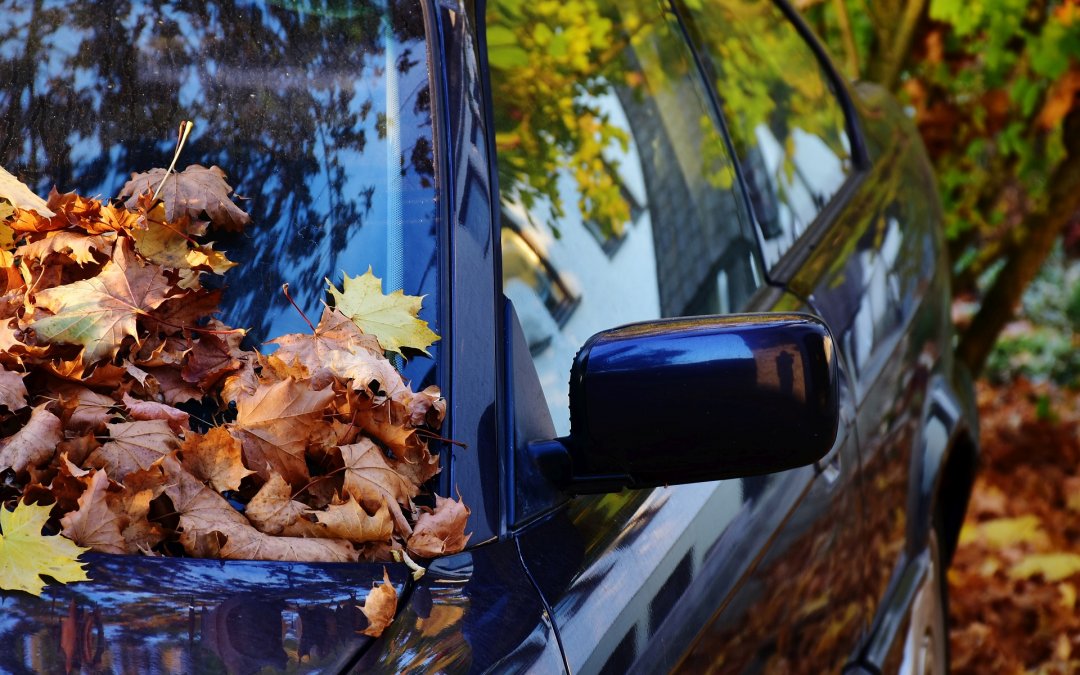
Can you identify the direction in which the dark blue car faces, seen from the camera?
facing the viewer and to the left of the viewer

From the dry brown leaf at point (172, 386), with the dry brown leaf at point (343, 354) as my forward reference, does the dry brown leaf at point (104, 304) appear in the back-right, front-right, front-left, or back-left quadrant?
back-left

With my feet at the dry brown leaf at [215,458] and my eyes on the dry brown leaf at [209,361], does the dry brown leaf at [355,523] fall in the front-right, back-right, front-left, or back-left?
back-right

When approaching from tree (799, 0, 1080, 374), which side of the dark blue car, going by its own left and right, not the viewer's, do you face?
back
